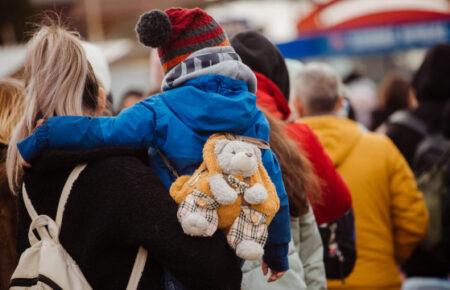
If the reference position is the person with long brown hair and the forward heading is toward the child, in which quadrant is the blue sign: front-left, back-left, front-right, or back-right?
back-right

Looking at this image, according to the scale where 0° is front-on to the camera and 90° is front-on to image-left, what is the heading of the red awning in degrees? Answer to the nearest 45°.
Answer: approximately 45°

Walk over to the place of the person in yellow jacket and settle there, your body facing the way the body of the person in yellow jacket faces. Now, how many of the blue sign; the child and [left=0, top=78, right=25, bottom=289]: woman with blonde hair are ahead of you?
1

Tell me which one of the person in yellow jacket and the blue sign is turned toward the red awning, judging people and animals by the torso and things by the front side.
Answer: the person in yellow jacket

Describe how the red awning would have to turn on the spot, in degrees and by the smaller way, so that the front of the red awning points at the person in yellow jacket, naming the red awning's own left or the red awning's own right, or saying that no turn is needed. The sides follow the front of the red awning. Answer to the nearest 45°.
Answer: approximately 45° to the red awning's own left

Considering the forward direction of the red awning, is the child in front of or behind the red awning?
in front

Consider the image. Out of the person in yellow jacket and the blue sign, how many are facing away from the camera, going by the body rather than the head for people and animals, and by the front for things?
1

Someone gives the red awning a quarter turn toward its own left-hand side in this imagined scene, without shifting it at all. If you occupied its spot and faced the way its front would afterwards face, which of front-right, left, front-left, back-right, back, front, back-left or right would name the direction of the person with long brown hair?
front-right

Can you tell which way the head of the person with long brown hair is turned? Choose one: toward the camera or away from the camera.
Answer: away from the camera

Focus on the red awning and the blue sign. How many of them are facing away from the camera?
0

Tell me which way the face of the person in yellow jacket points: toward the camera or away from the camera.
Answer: away from the camera

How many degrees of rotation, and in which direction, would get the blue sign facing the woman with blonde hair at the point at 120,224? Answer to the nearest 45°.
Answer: approximately 45° to its left

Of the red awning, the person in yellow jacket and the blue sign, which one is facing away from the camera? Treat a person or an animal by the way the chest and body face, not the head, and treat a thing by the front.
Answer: the person in yellow jacket

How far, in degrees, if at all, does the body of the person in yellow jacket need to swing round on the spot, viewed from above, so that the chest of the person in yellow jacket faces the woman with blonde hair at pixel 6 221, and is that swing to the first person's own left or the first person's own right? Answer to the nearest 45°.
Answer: approximately 135° to the first person's own left

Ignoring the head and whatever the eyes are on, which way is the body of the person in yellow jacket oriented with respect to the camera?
away from the camera

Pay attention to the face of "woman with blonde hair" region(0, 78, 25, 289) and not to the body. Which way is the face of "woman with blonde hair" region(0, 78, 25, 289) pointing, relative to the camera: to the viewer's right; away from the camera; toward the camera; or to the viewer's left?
away from the camera
